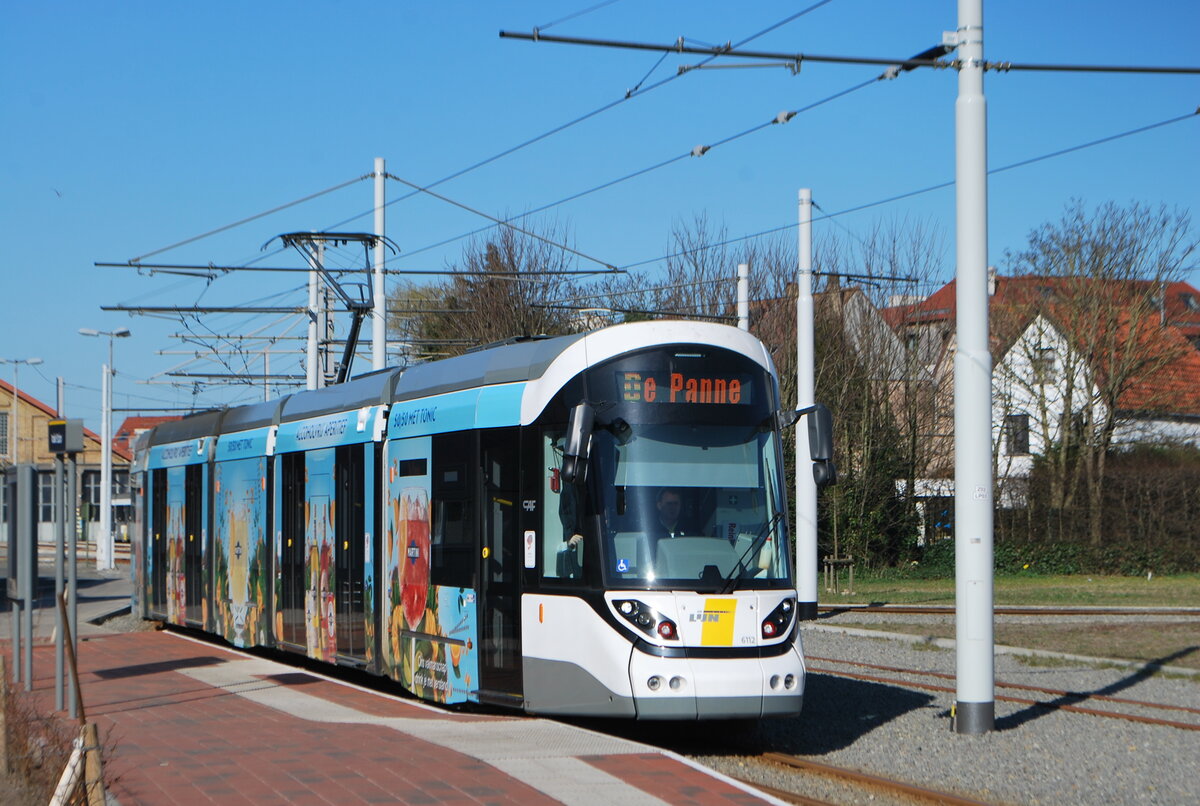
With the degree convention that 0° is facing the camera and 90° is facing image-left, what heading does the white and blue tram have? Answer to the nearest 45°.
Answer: approximately 315°

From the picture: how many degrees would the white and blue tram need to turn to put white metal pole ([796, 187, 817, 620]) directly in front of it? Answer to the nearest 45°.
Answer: approximately 135° to its left

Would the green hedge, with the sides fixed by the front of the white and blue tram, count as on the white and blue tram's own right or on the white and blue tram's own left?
on the white and blue tram's own left

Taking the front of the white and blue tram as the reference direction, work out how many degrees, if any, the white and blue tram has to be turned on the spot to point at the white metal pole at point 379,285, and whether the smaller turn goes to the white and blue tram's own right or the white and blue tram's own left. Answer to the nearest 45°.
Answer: approximately 135° to the white and blue tram's own left

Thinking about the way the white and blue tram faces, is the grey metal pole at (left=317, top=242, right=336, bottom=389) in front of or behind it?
behind

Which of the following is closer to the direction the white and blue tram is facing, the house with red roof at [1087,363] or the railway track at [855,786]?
the railway track
